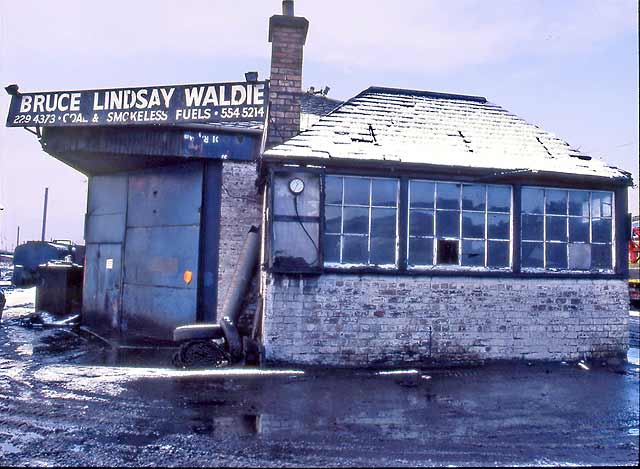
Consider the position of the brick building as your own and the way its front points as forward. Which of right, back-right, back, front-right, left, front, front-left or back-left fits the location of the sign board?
right

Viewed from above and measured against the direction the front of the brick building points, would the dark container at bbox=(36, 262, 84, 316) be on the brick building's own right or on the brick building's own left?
on the brick building's own right

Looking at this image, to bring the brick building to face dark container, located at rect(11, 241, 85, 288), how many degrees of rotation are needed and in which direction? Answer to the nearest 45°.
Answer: approximately 135° to its right

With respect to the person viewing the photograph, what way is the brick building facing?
facing the viewer

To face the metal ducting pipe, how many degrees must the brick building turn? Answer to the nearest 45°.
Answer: approximately 90° to its right
